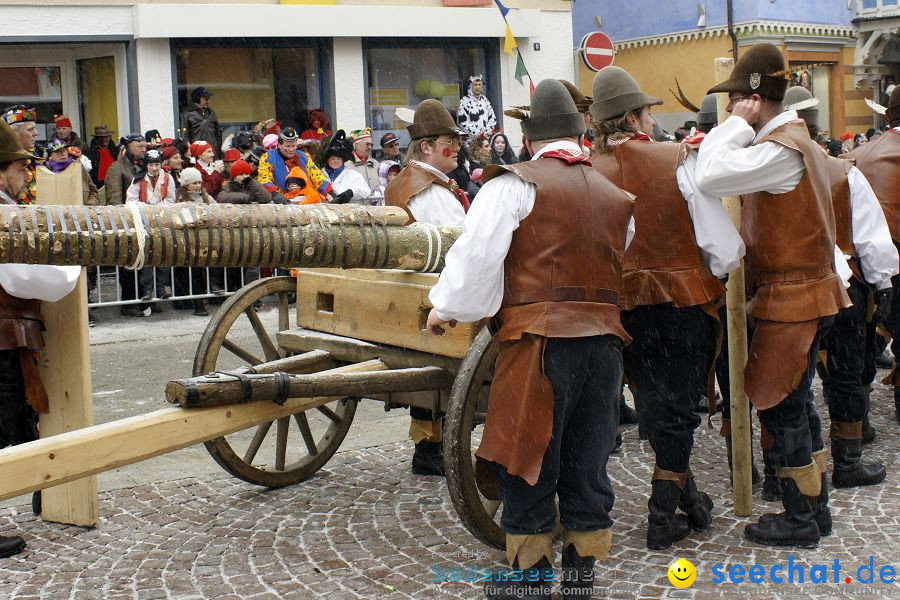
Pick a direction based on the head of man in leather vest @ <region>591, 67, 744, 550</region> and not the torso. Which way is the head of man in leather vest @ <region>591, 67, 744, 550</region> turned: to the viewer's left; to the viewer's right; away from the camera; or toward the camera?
to the viewer's right

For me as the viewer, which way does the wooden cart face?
facing the viewer and to the left of the viewer

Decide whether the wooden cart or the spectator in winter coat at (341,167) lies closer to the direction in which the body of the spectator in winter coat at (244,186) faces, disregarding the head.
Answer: the wooden cart

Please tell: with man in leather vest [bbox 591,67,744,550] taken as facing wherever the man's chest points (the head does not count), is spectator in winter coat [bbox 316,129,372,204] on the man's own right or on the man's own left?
on the man's own left

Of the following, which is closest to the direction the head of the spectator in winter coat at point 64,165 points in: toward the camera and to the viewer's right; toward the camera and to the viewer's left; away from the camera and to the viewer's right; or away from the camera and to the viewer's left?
toward the camera and to the viewer's right

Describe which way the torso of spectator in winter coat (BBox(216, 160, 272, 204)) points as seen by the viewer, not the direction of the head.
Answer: toward the camera

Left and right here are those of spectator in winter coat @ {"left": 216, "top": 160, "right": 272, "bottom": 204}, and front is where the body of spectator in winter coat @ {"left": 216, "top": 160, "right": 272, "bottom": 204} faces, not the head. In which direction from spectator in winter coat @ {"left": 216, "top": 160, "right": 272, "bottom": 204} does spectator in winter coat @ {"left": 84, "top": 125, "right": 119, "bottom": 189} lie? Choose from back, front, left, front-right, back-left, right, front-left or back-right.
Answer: back-right

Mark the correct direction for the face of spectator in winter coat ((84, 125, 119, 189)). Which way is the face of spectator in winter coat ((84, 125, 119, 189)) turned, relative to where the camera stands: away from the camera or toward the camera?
toward the camera

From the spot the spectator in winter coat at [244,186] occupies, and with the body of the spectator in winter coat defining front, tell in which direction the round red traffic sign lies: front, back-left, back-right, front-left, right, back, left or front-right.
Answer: back-left

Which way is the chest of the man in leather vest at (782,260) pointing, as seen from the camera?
to the viewer's left

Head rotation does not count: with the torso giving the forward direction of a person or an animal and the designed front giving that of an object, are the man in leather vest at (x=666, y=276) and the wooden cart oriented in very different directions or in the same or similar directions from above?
very different directions

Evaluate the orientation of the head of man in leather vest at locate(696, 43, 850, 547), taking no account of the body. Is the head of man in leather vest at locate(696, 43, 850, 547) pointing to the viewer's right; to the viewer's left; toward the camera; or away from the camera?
to the viewer's left

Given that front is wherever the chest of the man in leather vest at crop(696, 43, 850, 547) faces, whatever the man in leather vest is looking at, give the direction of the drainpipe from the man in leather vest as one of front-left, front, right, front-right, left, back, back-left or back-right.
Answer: right

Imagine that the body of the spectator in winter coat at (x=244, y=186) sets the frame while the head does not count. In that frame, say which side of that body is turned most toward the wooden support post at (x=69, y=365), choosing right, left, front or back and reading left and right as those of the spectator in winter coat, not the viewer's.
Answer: front
